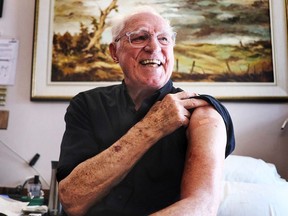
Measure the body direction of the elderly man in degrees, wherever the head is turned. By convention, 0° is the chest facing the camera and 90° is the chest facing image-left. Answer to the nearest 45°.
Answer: approximately 0°

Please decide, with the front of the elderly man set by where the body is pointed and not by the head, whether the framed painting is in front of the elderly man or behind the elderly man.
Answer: behind

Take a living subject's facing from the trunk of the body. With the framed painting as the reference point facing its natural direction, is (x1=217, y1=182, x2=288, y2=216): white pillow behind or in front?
in front

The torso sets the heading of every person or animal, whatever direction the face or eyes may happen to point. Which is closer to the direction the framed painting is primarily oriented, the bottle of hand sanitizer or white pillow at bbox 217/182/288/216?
the white pillow

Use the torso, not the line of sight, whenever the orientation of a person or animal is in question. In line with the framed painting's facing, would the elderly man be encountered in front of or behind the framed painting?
in front

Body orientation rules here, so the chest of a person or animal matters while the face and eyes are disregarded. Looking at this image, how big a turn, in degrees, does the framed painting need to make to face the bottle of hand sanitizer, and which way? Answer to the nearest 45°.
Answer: approximately 90° to its right

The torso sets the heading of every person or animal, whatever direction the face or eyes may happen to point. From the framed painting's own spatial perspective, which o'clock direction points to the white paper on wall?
The white paper on wall is roughly at 3 o'clock from the framed painting.

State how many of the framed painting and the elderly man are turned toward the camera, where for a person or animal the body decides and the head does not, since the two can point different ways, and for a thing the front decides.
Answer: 2
